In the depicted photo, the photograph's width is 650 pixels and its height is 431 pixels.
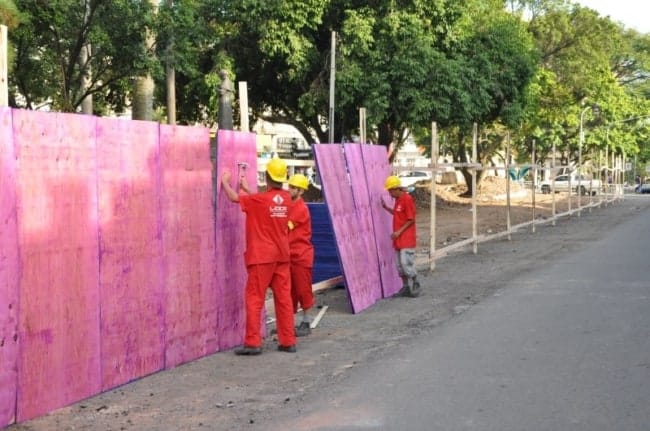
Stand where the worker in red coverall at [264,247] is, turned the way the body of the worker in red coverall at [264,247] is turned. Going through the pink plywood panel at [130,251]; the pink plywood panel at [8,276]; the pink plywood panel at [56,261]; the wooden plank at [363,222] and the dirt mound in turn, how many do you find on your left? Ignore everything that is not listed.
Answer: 3

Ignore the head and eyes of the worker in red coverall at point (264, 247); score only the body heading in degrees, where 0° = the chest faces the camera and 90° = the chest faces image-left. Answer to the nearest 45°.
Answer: approximately 135°

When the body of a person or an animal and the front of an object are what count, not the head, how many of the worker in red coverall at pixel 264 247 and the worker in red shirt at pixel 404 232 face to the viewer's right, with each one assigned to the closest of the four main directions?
0

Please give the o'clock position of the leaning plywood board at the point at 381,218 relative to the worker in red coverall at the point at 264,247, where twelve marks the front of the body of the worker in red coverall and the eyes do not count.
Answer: The leaning plywood board is roughly at 2 o'clock from the worker in red coverall.

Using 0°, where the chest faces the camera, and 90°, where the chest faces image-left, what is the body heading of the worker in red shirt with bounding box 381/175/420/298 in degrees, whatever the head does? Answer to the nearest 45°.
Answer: approximately 90°

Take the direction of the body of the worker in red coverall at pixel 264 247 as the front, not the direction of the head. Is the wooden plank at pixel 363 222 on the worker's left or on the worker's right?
on the worker's right

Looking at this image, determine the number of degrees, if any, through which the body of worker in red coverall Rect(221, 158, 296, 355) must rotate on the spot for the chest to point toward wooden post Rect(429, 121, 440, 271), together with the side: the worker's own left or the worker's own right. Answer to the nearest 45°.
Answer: approximately 45° to the worker's own right

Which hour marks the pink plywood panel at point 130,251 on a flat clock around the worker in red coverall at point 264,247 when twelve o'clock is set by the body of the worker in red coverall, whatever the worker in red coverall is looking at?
The pink plywood panel is roughly at 9 o'clock from the worker in red coverall.

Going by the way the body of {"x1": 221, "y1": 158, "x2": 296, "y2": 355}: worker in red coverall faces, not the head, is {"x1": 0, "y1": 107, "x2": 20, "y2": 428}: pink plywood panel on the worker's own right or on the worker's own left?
on the worker's own left

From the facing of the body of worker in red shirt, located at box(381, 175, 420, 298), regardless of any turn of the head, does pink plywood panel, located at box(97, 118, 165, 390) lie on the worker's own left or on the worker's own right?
on the worker's own left
